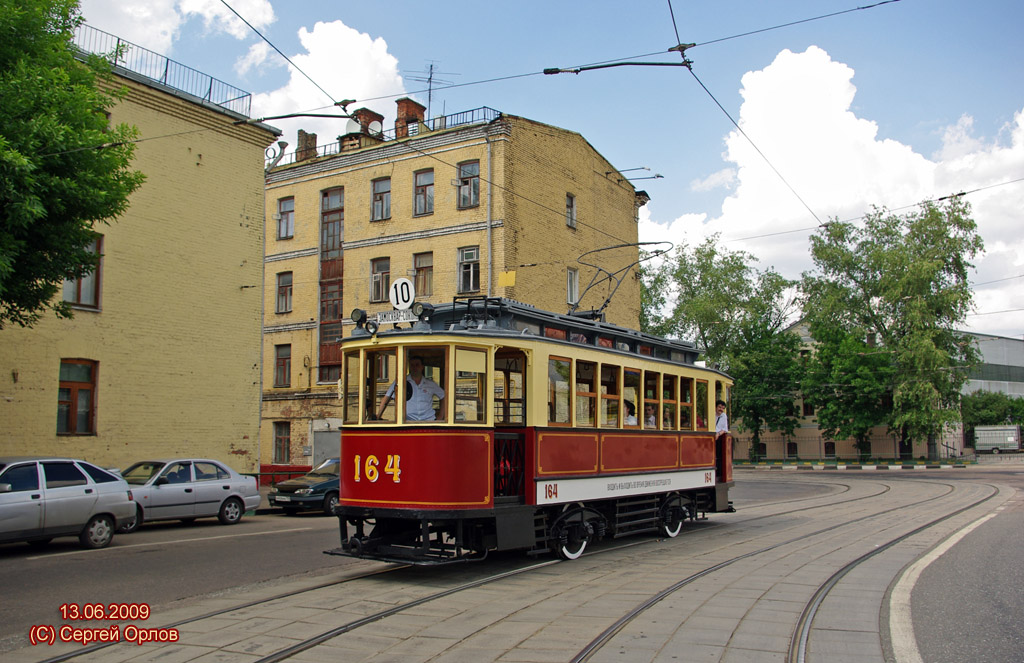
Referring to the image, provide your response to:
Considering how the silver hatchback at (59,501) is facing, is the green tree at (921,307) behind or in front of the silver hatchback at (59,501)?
behind

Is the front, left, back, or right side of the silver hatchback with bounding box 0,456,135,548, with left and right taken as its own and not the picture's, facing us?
left

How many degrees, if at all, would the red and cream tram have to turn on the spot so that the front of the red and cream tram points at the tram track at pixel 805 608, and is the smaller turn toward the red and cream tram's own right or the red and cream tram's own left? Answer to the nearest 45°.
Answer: approximately 90° to the red and cream tram's own left
